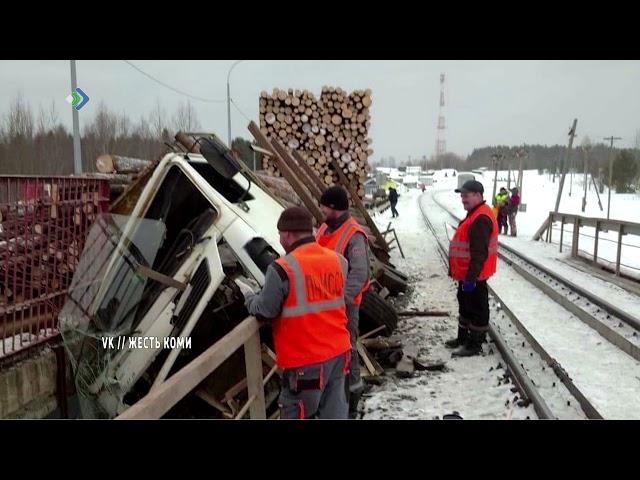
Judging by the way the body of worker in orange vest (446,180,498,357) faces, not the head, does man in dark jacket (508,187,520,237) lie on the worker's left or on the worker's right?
on the worker's right

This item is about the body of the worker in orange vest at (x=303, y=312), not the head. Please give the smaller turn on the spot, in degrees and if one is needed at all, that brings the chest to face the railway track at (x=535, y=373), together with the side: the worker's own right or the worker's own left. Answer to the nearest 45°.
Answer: approximately 90° to the worker's own right

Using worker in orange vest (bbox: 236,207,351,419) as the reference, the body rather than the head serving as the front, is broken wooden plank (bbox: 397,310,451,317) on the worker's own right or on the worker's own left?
on the worker's own right

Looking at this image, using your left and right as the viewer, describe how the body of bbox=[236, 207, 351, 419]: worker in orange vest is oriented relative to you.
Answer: facing away from the viewer and to the left of the viewer

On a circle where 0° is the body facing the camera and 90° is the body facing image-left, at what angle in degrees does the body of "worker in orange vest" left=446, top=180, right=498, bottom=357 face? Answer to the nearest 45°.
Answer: approximately 90°

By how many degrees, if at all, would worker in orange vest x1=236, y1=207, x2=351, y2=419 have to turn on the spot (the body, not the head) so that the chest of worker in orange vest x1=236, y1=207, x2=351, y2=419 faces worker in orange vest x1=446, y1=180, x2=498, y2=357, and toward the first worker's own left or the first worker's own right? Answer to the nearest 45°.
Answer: approximately 90° to the first worker's own right

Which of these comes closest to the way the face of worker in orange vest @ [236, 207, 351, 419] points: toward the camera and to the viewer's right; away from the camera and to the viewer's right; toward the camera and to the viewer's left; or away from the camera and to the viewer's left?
away from the camera and to the viewer's left

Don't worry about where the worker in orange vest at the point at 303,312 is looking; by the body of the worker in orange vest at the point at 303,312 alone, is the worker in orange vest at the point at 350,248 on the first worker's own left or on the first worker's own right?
on the first worker's own right
